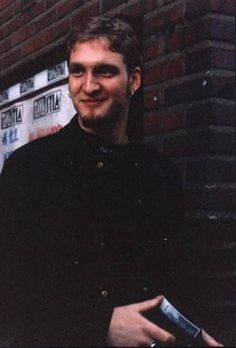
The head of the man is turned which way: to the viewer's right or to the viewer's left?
to the viewer's left

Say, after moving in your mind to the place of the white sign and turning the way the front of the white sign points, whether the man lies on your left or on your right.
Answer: on your left

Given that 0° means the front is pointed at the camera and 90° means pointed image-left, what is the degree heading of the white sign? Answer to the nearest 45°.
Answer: approximately 45°
